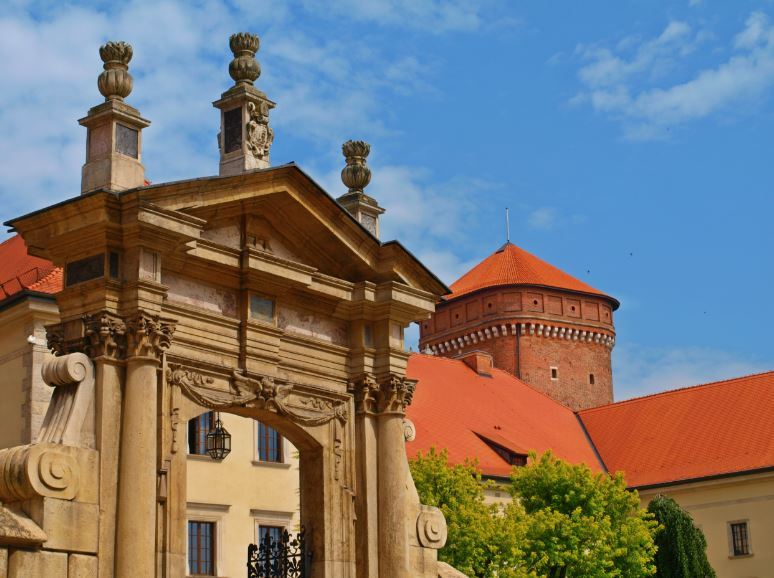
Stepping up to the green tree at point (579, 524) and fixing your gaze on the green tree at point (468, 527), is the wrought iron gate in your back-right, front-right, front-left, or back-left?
front-left

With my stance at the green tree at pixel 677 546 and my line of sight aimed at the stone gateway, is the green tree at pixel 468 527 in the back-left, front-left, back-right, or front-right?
front-right

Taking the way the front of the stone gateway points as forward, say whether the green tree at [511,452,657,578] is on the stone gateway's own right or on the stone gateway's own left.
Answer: on the stone gateway's own left

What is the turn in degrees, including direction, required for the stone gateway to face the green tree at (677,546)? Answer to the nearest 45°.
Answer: approximately 90° to its left

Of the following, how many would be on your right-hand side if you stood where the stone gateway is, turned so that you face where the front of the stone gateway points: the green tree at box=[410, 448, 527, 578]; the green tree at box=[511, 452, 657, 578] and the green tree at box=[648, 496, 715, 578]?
0

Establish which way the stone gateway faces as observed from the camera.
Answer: facing the viewer and to the right of the viewer

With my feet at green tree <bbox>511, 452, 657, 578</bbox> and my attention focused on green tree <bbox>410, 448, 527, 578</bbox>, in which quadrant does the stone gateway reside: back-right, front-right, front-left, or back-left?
front-left

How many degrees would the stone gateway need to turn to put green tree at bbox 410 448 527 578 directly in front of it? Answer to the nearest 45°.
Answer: approximately 135° to its left
